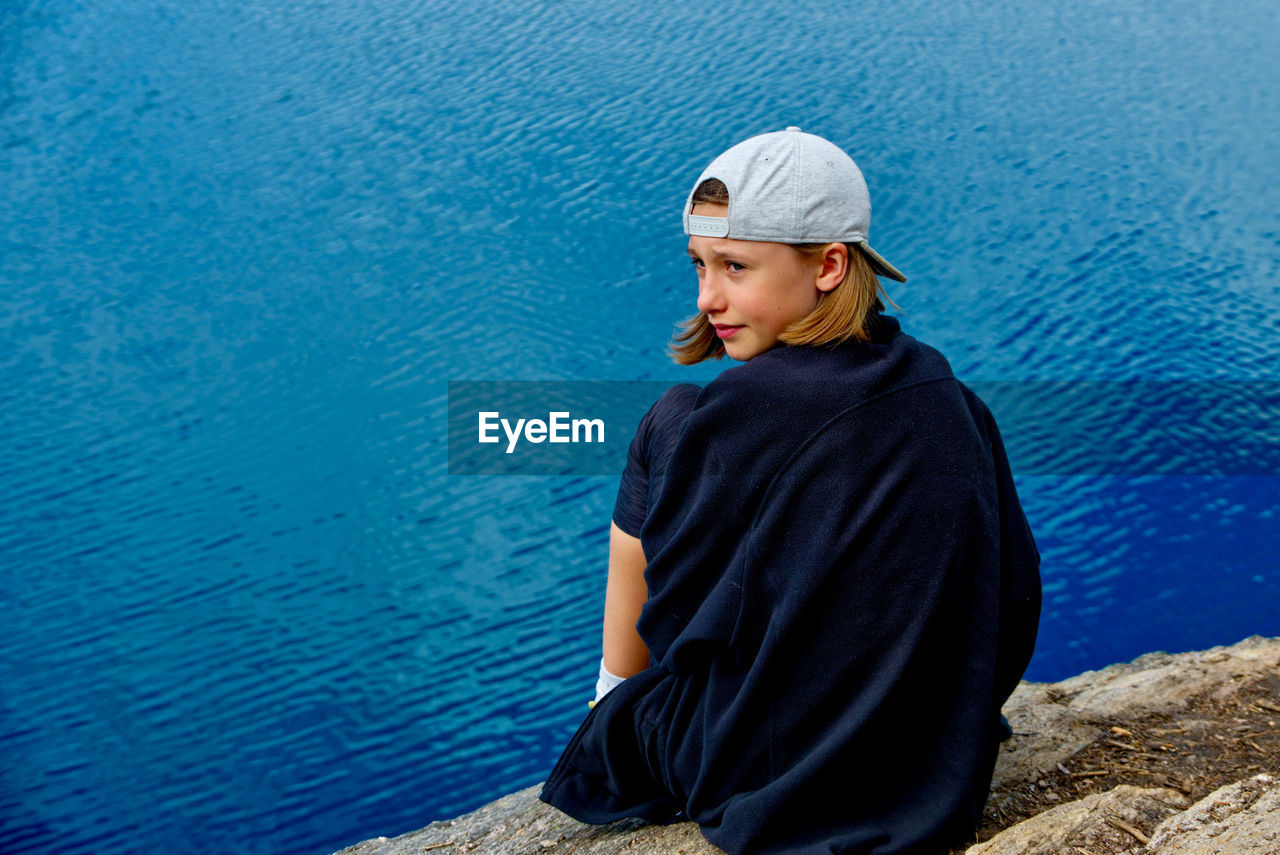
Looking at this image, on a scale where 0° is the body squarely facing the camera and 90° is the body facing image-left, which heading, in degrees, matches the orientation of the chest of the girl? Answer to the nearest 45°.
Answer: approximately 135°
